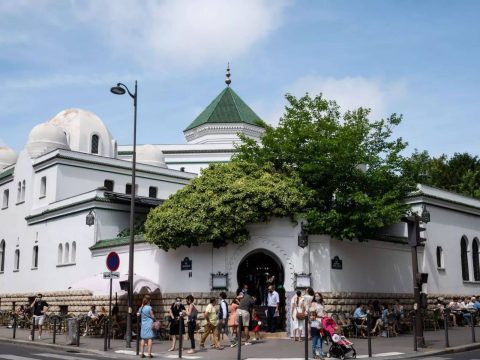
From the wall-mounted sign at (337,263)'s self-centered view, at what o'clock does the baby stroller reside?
The baby stroller is roughly at 12 o'clock from the wall-mounted sign.

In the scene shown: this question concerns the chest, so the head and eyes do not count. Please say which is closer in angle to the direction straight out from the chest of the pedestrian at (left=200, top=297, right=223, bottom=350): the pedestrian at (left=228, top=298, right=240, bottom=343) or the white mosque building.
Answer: the pedestrian

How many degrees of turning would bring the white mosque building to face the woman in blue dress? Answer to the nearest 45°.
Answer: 0° — it already faces them

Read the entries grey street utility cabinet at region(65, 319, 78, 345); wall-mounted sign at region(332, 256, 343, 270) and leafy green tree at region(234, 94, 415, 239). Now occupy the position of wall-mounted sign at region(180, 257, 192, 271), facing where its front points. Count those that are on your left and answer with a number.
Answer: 2

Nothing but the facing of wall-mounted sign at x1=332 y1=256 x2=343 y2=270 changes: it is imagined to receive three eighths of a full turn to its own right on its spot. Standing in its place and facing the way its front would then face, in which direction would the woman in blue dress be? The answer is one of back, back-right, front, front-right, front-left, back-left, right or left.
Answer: left

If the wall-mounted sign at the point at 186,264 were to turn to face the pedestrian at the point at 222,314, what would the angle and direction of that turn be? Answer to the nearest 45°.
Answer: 0° — it already faces them

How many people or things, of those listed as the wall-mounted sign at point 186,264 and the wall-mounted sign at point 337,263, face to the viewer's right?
0
